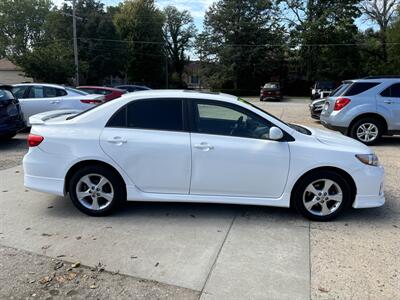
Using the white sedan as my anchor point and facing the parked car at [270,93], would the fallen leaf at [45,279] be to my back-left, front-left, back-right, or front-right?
back-left

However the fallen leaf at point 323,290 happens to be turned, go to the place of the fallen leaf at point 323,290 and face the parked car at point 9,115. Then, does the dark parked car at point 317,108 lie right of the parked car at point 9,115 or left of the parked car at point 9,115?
right

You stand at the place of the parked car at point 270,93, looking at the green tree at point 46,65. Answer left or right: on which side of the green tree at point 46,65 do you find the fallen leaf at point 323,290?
left

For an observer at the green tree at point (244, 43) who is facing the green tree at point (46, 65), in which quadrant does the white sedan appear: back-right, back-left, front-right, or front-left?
front-left

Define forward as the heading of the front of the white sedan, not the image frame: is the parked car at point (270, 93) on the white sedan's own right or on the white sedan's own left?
on the white sedan's own left

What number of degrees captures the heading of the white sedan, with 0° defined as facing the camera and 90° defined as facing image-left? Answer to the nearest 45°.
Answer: approximately 270°

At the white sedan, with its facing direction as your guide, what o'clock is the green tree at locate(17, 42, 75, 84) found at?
The green tree is roughly at 8 o'clock from the white sedan.

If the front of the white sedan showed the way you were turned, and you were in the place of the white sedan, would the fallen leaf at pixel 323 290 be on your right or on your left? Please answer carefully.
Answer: on your right

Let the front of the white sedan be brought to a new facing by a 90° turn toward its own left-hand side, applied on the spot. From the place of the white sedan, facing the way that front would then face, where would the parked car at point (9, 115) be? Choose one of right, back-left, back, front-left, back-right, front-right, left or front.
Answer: front-left

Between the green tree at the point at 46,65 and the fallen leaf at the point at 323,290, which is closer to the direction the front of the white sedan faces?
the fallen leaf

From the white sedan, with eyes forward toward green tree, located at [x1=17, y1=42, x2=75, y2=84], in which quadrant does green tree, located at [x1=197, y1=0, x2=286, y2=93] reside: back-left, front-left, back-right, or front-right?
front-right

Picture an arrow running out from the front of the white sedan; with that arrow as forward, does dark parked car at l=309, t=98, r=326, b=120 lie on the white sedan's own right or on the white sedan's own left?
on the white sedan's own left

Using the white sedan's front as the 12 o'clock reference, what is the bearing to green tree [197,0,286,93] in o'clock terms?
The green tree is roughly at 9 o'clock from the white sedan.

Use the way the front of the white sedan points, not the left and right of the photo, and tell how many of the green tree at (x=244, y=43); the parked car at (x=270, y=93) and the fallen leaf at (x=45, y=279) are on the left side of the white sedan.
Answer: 2

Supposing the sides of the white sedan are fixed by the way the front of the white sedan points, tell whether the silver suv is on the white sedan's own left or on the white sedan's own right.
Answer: on the white sedan's own left

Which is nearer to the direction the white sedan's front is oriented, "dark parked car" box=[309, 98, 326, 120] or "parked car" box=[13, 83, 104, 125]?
the dark parked car

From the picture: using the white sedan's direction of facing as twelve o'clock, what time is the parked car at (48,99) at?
The parked car is roughly at 8 o'clock from the white sedan.
